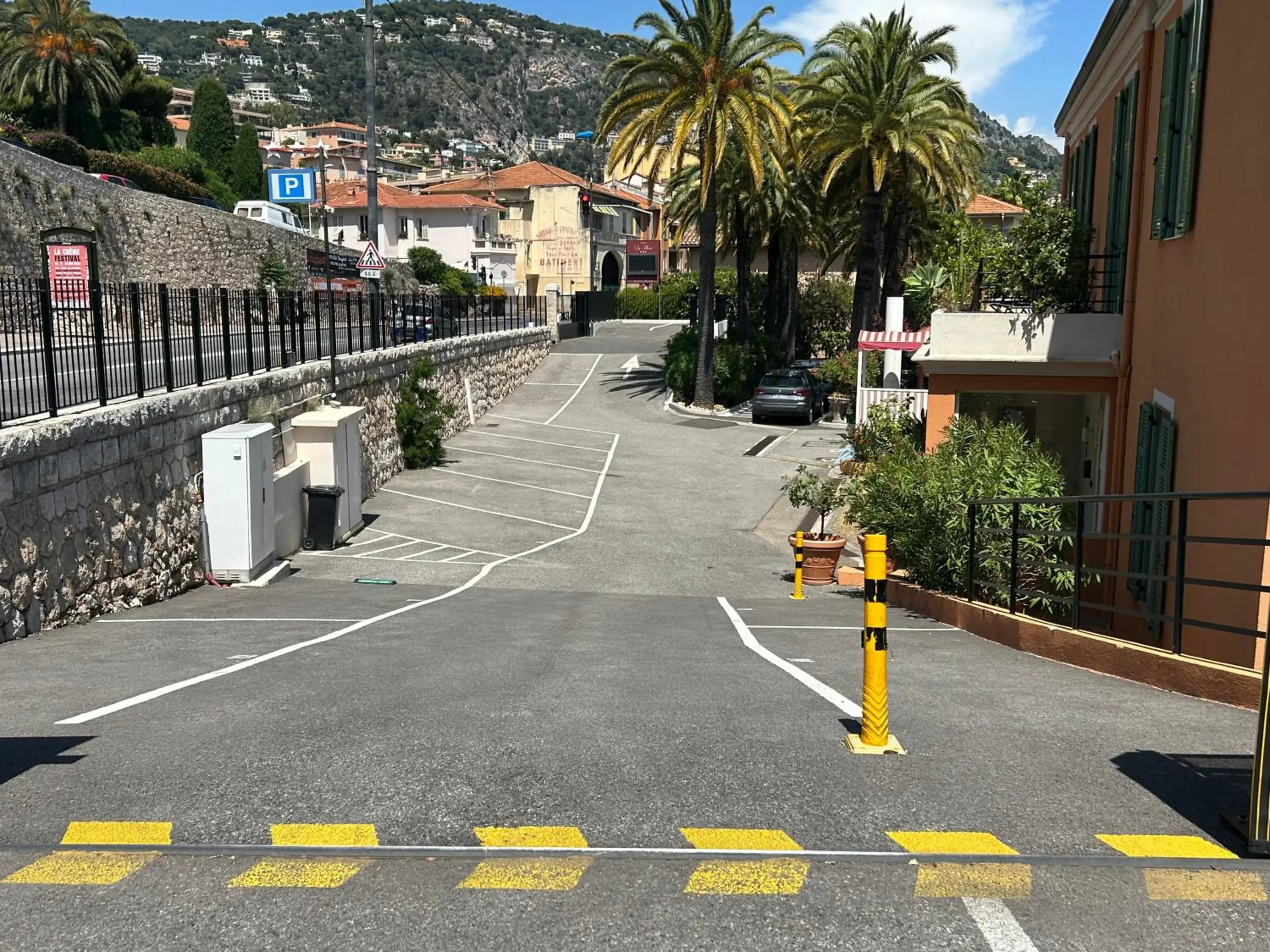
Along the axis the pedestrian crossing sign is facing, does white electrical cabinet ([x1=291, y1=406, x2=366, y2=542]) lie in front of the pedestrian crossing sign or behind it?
in front

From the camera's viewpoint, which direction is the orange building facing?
to the viewer's left

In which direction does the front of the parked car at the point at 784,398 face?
away from the camera

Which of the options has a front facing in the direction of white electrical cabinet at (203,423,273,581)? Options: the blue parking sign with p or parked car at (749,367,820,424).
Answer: the blue parking sign with p

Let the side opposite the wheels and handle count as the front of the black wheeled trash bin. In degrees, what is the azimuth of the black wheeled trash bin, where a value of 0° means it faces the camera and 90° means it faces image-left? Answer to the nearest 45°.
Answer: approximately 270°

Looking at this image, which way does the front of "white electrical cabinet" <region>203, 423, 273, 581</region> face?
to the viewer's right

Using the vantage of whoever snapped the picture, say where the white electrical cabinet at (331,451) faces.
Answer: facing to the right of the viewer

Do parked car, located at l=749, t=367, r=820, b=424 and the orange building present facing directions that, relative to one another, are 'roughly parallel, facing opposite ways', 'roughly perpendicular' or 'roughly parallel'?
roughly perpendicular

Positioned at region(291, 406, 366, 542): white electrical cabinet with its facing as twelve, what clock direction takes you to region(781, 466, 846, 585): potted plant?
The potted plant is roughly at 1 o'clock from the white electrical cabinet.

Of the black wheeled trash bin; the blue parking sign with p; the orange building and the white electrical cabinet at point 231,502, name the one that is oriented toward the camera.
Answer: the blue parking sign with p

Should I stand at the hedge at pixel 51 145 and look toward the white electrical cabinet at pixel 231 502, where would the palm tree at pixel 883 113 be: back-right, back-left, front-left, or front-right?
front-left

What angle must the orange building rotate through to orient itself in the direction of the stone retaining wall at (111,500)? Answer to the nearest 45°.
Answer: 0° — it already faces it

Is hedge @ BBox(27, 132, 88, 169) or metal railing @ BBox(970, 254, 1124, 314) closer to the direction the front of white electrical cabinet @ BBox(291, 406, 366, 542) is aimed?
the metal railing

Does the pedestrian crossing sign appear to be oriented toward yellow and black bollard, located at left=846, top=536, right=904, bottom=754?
yes

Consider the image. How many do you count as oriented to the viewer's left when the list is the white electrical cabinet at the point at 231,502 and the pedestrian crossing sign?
0
